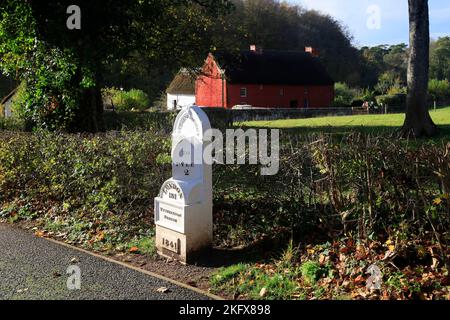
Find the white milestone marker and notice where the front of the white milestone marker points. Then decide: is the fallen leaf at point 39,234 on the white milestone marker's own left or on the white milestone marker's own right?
on the white milestone marker's own right

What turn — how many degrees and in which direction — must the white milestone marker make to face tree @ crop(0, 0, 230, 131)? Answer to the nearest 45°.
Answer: approximately 135° to its right

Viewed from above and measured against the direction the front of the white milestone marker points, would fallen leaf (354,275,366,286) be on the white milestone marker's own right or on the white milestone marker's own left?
on the white milestone marker's own left

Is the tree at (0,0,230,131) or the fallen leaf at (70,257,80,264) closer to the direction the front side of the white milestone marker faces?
the fallen leaf

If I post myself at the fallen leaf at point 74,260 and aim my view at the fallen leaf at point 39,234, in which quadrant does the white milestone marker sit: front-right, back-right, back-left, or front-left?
back-right

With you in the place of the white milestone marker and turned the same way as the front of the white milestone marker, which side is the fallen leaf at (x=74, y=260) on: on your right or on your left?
on your right

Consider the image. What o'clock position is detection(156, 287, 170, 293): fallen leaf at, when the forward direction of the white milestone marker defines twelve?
The fallen leaf is roughly at 11 o'clock from the white milestone marker.

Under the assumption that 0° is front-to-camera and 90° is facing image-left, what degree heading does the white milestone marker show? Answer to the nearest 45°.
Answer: approximately 45°

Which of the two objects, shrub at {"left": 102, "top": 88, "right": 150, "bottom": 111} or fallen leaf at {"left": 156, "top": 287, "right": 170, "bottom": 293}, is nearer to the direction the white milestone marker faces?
the fallen leaf
